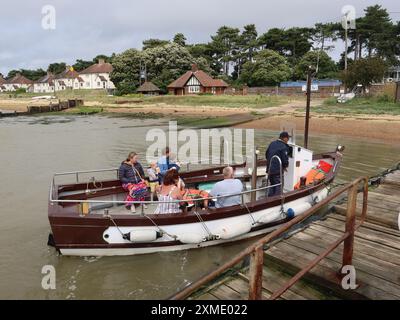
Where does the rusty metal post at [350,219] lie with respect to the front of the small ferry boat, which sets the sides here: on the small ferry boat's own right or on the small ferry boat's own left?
on the small ferry boat's own right

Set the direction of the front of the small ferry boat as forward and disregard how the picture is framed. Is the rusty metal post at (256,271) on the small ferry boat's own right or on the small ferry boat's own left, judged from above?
on the small ferry boat's own right

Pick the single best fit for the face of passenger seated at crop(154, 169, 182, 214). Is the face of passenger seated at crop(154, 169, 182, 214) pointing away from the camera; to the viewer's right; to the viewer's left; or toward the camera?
away from the camera

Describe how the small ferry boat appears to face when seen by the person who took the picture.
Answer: facing away from the viewer and to the right of the viewer

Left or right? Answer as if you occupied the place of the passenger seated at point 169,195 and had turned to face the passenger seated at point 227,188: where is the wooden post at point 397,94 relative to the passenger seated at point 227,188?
left
